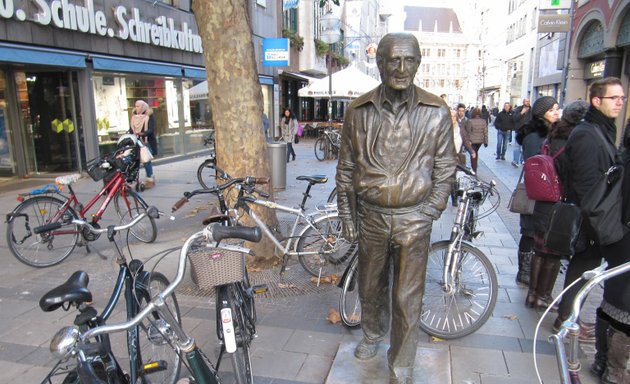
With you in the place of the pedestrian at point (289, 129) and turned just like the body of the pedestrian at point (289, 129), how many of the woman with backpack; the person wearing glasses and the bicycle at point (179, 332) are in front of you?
3

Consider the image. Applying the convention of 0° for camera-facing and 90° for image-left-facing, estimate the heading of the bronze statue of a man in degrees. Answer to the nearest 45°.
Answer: approximately 0°

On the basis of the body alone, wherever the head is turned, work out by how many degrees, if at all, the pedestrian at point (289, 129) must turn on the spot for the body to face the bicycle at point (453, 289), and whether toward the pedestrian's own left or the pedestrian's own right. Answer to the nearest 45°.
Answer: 0° — they already face it

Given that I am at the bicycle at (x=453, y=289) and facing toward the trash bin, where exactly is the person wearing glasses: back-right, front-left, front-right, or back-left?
back-right

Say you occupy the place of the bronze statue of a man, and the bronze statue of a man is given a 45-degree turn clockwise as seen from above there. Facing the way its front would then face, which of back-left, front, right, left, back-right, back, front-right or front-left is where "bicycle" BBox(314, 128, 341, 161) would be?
back-right

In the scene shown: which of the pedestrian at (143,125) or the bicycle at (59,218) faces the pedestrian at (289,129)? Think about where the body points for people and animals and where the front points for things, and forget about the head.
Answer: the bicycle

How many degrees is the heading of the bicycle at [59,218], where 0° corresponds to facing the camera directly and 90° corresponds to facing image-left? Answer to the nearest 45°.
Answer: approximately 225°

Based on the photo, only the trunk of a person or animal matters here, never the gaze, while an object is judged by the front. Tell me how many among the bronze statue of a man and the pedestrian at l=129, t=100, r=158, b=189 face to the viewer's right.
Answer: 0
